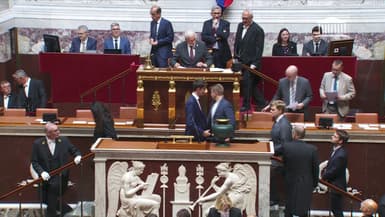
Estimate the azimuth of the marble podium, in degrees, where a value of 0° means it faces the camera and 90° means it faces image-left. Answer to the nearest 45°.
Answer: approximately 0°

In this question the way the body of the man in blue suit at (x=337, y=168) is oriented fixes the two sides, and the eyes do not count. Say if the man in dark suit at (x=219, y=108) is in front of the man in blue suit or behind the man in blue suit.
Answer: in front

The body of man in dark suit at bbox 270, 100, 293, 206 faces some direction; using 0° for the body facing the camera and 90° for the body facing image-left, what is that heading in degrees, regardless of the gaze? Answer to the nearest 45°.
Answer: approximately 45°

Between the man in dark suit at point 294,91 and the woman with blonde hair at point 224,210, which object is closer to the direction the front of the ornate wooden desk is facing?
the woman with blonde hair

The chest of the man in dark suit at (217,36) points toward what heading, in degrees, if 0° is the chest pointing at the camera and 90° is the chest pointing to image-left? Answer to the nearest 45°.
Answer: approximately 0°

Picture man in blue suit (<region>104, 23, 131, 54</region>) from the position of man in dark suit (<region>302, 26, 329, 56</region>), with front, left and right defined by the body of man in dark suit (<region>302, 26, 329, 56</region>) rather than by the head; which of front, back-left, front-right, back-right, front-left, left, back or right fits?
right

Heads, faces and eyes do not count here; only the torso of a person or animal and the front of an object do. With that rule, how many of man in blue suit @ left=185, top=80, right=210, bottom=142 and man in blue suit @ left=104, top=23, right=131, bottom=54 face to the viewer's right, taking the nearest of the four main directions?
1

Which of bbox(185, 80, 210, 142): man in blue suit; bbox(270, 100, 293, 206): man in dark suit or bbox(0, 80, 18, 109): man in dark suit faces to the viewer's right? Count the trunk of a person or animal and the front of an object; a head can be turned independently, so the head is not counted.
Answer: the man in blue suit
